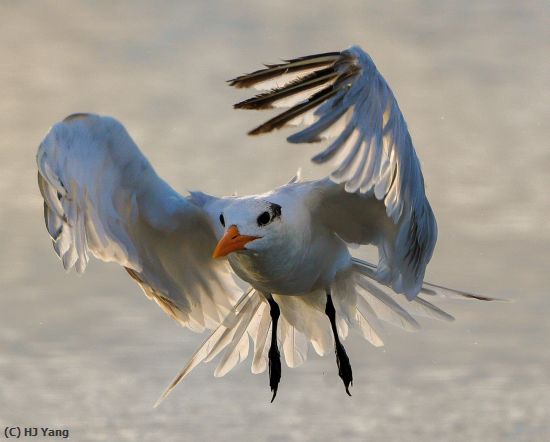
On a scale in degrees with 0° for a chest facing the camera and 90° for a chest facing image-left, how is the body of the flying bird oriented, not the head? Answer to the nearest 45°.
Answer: approximately 45°
